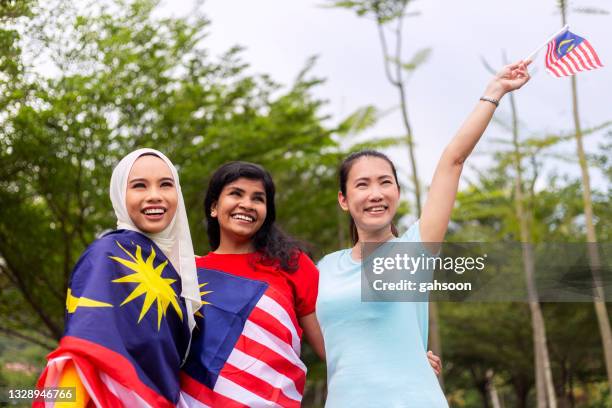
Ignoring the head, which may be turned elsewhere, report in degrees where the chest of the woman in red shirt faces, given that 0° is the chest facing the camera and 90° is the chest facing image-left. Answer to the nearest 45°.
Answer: approximately 0°

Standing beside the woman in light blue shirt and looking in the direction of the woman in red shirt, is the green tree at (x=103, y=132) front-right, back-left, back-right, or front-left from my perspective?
front-right

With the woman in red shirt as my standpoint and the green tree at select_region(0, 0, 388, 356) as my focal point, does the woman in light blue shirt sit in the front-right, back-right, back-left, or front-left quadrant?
back-right

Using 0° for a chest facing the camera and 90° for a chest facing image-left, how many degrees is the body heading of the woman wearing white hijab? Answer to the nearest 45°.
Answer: approximately 315°

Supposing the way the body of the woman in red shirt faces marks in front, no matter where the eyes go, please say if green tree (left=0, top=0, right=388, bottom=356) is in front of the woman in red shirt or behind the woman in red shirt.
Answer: behind

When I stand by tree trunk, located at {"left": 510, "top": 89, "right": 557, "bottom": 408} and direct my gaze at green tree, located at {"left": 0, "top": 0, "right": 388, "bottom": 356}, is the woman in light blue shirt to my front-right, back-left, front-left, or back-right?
front-left

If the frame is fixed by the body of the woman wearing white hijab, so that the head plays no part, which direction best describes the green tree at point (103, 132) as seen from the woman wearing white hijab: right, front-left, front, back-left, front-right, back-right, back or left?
back-left

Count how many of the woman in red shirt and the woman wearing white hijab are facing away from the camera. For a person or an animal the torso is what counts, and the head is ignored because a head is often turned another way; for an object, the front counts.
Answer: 0

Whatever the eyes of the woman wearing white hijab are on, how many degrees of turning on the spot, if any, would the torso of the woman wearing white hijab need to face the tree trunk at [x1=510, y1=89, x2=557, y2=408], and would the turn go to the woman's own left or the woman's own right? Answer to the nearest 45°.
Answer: approximately 90° to the woman's own left

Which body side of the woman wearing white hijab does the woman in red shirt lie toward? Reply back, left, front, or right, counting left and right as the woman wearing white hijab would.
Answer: left

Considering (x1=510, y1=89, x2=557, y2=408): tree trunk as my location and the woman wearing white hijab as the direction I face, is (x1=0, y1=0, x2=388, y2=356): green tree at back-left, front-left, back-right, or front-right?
front-right
